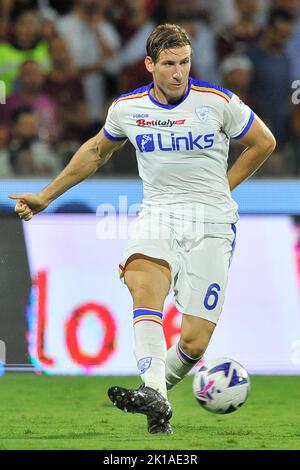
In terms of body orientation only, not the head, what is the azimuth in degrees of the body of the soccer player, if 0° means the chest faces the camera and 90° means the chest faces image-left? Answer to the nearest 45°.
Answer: approximately 0°
